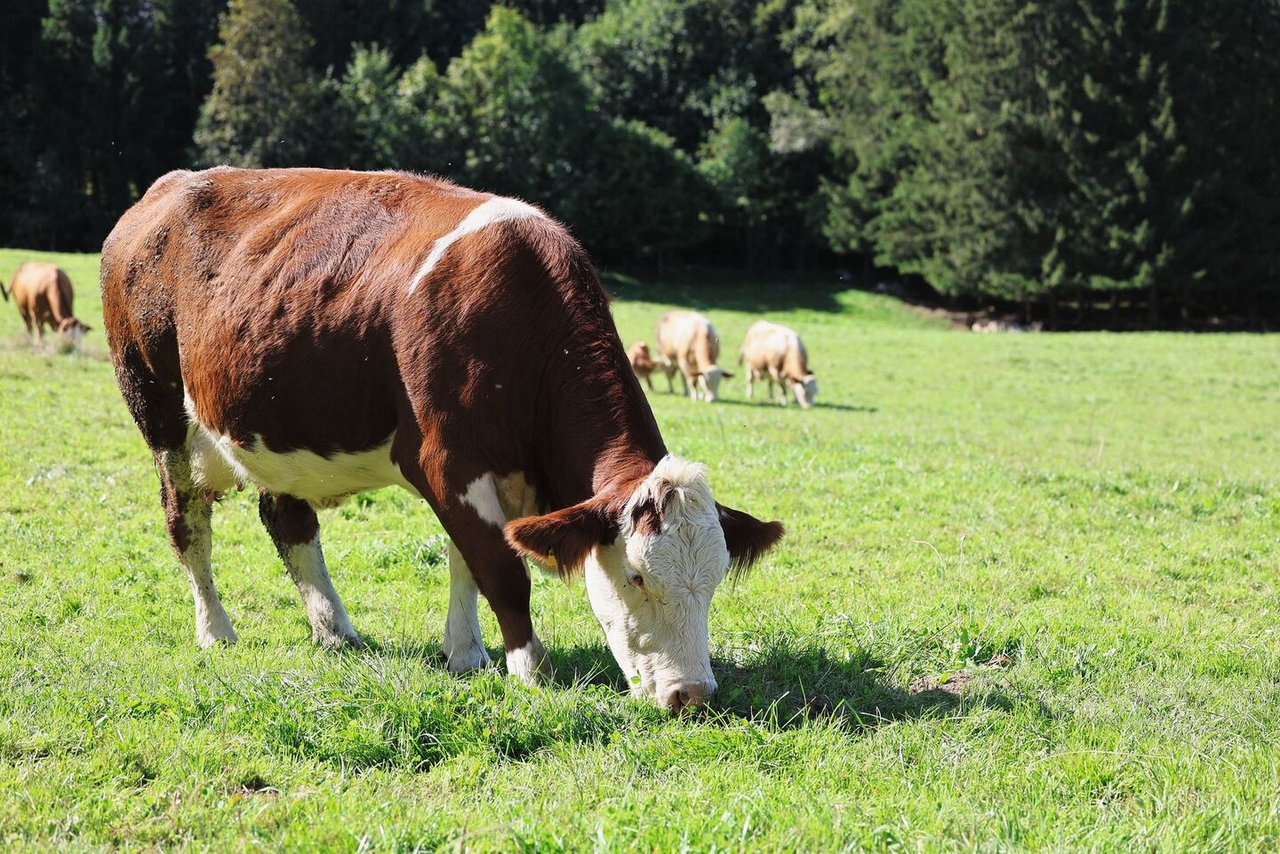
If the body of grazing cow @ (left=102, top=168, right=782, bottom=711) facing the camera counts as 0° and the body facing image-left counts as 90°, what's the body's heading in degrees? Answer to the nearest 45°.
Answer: approximately 315°

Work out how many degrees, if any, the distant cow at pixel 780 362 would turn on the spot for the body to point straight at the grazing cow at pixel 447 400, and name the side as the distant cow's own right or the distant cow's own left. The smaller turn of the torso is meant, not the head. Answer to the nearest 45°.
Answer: approximately 45° to the distant cow's own right

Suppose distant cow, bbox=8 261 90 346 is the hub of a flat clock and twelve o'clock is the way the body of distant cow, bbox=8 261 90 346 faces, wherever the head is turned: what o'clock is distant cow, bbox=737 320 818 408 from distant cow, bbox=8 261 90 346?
distant cow, bbox=737 320 818 408 is roughly at 11 o'clock from distant cow, bbox=8 261 90 346.

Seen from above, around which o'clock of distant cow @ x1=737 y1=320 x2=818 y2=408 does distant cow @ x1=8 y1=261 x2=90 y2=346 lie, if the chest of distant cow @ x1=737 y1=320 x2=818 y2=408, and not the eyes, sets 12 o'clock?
distant cow @ x1=8 y1=261 x2=90 y2=346 is roughly at 4 o'clock from distant cow @ x1=737 y1=320 x2=818 y2=408.

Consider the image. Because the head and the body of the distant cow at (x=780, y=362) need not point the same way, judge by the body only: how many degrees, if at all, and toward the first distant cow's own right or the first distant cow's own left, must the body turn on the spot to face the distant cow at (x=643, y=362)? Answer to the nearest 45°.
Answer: approximately 180°

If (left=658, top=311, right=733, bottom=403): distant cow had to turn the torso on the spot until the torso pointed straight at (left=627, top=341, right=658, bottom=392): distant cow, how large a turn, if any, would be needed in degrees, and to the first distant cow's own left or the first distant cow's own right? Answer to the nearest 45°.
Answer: approximately 180°

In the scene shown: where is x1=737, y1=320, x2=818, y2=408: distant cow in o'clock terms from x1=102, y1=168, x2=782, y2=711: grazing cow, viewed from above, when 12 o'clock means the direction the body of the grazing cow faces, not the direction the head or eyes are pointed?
The distant cow is roughly at 8 o'clock from the grazing cow.

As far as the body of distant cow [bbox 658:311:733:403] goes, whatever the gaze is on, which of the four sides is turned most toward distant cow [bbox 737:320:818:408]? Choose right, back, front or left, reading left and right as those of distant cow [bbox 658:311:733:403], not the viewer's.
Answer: front
